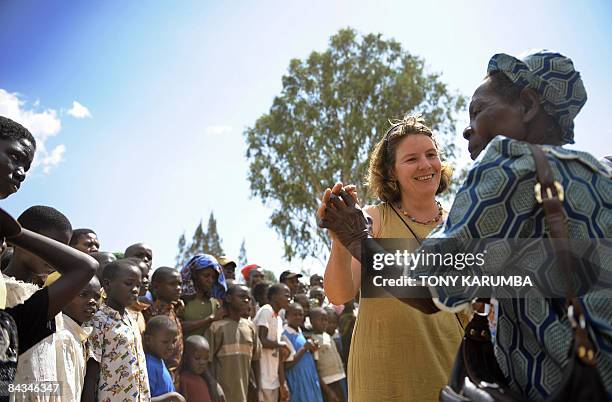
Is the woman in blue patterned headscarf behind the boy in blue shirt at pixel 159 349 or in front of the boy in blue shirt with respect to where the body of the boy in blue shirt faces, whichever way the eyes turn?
in front

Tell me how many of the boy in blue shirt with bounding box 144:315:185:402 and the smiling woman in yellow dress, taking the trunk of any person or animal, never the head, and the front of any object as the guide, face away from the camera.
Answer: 0

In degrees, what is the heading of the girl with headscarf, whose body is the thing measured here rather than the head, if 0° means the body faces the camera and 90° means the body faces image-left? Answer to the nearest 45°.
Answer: approximately 315°

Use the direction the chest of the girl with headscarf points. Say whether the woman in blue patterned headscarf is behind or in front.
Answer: in front

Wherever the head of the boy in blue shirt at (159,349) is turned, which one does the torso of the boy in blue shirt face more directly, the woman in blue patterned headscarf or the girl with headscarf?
the woman in blue patterned headscarf

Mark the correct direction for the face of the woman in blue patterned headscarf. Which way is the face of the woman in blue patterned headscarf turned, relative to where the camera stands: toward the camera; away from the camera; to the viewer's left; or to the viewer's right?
to the viewer's left

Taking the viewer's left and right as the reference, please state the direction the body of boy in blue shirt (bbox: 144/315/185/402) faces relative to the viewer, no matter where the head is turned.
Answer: facing the viewer and to the right of the viewer

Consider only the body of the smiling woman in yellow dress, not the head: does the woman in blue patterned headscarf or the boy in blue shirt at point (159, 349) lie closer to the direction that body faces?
the woman in blue patterned headscarf

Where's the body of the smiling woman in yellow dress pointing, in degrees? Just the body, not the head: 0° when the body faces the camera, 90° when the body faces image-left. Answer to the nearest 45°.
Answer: approximately 315°

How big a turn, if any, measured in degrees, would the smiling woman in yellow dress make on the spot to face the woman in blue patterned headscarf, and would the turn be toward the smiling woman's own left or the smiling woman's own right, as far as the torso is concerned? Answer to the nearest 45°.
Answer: approximately 45° to the smiling woman's own left

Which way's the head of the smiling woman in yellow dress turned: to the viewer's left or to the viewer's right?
to the viewer's right

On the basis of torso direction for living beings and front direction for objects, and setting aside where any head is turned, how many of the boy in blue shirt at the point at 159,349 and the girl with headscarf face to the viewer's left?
0

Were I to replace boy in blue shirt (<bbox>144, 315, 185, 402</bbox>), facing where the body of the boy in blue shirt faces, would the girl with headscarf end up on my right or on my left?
on my left
